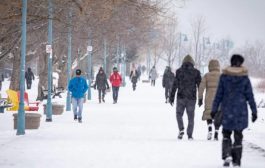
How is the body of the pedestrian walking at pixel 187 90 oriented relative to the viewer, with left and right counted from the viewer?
facing away from the viewer

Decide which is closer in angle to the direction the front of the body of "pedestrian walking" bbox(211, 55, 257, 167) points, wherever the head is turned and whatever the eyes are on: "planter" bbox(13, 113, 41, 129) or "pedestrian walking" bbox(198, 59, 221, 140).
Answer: the pedestrian walking

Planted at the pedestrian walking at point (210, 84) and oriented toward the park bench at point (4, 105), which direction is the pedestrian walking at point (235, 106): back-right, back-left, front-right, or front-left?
back-left

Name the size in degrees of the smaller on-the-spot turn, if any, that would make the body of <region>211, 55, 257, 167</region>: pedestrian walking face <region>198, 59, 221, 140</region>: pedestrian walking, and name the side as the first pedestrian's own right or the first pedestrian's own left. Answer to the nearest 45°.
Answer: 0° — they already face them

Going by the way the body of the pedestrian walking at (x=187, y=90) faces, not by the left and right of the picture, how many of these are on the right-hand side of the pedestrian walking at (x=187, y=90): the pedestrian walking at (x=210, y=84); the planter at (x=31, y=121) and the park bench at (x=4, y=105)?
1

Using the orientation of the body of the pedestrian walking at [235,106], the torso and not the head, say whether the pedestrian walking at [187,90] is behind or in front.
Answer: in front

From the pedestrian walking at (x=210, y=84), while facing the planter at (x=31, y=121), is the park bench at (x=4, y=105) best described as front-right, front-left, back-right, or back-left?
front-right

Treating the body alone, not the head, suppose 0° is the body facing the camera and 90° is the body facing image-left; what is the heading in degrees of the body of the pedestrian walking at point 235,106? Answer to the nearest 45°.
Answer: approximately 180°
